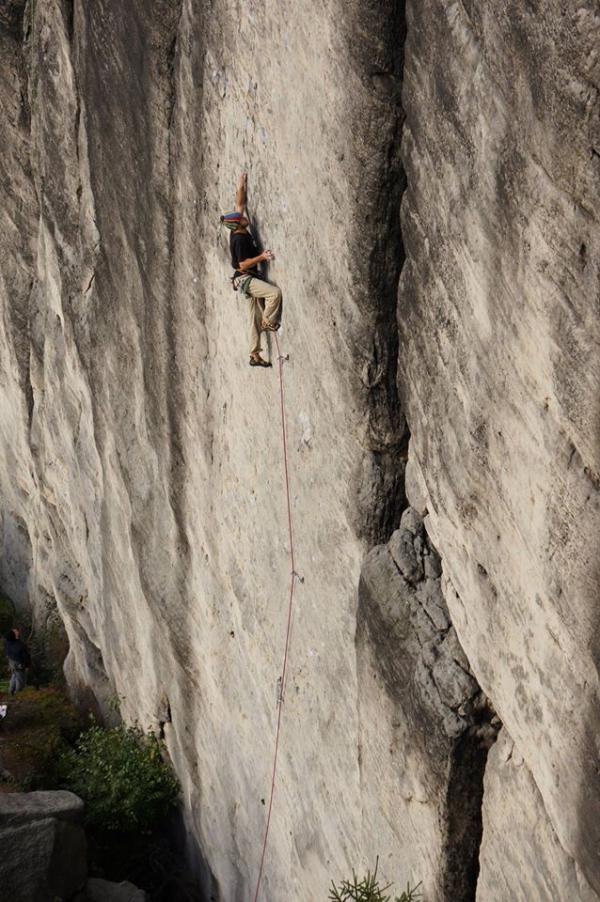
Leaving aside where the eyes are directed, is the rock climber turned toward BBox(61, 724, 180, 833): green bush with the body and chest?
no

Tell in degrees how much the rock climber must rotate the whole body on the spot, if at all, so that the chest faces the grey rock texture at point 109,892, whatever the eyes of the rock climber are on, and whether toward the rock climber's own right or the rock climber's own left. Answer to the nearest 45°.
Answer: approximately 90° to the rock climber's own left

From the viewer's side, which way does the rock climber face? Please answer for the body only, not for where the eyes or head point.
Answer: to the viewer's right

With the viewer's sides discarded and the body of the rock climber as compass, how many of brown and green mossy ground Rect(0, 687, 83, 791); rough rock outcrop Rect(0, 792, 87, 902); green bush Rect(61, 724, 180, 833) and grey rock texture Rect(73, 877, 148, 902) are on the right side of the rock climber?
0

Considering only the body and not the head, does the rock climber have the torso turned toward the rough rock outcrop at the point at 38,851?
no

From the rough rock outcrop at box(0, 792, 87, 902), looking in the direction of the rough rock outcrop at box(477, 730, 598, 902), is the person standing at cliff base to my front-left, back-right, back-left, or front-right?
back-left

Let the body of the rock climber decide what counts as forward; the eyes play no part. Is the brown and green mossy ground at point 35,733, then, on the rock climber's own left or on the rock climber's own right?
on the rock climber's own left

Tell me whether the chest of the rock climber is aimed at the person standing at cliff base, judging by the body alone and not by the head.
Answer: no
